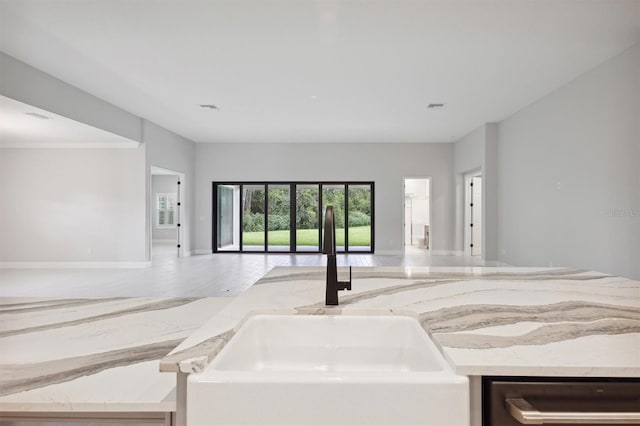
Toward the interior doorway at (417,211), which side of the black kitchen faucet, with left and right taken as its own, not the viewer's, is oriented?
back

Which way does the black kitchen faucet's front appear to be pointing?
toward the camera

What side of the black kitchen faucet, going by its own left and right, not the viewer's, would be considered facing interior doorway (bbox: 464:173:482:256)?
back

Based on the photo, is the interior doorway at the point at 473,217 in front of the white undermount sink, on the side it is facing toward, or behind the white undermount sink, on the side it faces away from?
behind

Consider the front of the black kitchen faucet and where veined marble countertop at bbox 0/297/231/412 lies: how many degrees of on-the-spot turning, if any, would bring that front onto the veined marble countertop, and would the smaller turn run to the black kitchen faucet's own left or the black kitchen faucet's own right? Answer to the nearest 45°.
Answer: approximately 45° to the black kitchen faucet's own right

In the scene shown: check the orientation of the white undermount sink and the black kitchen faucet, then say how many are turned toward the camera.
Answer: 2

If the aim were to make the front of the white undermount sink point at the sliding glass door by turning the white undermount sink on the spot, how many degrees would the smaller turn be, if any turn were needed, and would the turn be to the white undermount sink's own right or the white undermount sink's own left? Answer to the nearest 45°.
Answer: approximately 180°
